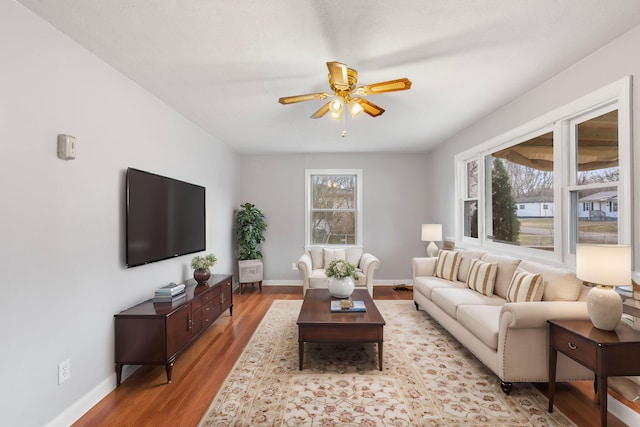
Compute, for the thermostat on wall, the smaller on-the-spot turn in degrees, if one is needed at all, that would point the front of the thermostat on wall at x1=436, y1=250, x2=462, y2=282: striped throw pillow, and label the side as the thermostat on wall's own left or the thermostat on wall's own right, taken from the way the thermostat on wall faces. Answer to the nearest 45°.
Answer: approximately 45° to the thermostat on wall's own left

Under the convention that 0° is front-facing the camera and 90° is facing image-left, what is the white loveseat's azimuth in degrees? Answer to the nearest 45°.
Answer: approximately 0°

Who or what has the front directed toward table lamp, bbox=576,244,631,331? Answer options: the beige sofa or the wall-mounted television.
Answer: the wall-mounted television

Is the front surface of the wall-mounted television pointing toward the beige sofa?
yes

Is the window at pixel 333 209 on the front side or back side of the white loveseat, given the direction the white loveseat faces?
on the back side

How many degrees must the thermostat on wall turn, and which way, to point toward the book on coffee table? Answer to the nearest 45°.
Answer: approximately 45° to its left

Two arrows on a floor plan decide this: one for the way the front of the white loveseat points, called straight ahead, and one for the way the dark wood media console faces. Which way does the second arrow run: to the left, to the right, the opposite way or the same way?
to the left

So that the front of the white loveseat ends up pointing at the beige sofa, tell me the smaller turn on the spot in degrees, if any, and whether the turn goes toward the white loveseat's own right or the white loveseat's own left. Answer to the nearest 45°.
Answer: approximately 45° to the white loveseat's own left

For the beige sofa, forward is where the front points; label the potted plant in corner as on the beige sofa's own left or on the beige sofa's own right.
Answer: on the beige sofa's own right

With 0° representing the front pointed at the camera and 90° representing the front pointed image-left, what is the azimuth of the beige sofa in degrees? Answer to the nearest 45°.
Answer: approximately 45°

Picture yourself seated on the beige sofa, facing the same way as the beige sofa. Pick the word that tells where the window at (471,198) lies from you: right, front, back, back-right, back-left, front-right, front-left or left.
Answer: back-right
